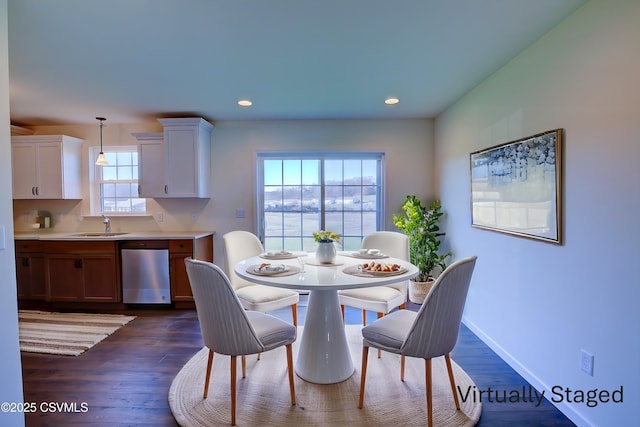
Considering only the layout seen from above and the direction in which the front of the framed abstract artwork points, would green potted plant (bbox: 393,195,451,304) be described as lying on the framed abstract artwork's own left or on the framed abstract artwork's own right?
on the framed abstract artwork's own right

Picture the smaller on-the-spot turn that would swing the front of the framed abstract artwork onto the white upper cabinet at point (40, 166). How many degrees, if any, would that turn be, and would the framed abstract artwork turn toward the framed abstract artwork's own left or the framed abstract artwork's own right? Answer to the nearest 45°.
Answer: approximately 45° to the framed abstract artwork's own right

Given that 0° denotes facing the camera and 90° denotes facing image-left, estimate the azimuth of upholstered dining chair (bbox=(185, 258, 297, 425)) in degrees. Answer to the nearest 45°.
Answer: approximately 225°

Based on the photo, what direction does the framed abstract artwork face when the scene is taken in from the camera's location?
facing the viewer and to the left of the viewer

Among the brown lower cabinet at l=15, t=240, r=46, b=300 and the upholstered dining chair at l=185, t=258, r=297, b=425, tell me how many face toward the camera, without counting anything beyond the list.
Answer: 1

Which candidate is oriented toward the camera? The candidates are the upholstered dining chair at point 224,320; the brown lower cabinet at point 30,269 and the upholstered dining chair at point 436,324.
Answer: the brown lower cabinet

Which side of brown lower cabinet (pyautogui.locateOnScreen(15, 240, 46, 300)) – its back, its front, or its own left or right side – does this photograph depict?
front

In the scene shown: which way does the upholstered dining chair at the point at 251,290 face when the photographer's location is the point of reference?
facing the viewer and to the right of the viewer

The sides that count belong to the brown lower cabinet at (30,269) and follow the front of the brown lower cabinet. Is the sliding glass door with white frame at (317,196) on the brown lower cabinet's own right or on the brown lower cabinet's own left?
on the brown lower cabinet's own left

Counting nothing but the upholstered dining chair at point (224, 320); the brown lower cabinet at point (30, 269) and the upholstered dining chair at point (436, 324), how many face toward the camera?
1

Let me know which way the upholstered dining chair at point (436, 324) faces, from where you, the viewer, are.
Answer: facing away from the viewer and to the left of the viewer
